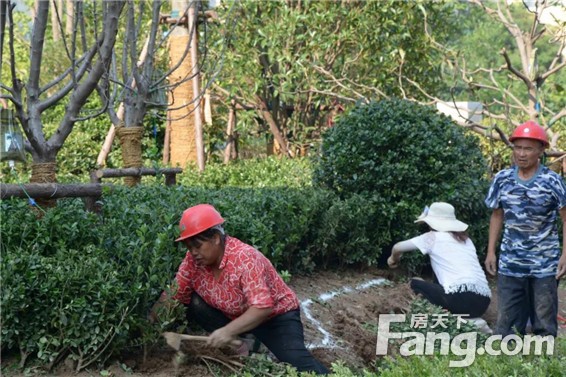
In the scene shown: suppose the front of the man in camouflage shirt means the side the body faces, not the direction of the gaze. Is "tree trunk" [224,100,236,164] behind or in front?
behind

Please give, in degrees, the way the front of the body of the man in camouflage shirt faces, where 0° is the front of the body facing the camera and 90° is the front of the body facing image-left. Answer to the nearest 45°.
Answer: approximately 0°

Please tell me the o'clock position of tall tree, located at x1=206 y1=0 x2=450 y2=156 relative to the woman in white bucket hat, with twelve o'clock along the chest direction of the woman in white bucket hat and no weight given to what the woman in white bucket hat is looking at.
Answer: The tall tree is roughly at 1 o'clock from the woman in white bucket hat.

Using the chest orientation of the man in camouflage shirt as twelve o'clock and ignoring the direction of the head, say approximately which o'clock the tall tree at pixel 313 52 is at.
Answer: The tall tree is roughly at 5 o'clock from the man in camouflage shirt.

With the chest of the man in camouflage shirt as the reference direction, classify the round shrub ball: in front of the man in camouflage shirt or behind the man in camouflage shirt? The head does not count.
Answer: behind

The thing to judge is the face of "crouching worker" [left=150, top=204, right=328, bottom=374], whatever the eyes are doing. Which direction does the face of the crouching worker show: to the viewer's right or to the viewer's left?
to the viewer's left

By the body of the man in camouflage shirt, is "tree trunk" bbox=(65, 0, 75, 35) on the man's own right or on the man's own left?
on the man's own right

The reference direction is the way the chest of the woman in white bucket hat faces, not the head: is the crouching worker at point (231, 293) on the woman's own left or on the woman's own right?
on the woman's own left

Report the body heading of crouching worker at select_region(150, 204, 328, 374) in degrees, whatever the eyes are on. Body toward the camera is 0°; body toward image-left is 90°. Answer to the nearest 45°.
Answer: approximately 45°

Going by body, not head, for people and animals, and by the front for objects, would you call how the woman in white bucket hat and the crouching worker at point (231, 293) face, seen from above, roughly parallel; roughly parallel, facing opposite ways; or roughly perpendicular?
roughly perpendicular

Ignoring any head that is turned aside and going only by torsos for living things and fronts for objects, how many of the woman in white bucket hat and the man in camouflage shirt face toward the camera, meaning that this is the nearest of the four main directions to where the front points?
1

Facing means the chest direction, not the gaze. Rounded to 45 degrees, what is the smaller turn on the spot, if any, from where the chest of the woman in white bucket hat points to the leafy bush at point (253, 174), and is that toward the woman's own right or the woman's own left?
0° — they already face it
